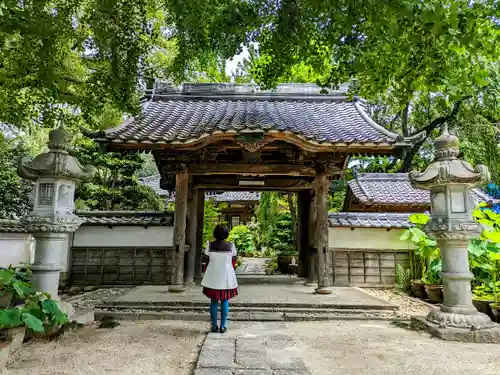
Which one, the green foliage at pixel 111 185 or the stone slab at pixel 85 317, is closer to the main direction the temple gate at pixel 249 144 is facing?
the stone slab

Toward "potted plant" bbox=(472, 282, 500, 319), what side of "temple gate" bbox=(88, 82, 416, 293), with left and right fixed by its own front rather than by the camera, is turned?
left

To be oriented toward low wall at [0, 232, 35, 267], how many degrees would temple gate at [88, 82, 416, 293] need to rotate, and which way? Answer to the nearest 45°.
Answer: approximately 90° to its right

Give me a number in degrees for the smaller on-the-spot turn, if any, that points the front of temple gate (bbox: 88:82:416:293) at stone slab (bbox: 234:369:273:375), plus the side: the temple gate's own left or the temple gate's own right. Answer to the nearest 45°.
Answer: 0° — it already faces it

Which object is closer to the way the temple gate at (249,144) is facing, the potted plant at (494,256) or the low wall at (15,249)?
the potted plant

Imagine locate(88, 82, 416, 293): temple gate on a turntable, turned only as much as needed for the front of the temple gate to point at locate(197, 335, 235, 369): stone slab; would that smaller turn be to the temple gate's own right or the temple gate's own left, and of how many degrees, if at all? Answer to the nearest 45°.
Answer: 0° — it already faces it

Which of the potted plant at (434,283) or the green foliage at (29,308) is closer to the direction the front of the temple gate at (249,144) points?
the green foliage

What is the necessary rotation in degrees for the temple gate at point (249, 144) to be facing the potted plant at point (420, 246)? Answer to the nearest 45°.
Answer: approximately 90° to its left

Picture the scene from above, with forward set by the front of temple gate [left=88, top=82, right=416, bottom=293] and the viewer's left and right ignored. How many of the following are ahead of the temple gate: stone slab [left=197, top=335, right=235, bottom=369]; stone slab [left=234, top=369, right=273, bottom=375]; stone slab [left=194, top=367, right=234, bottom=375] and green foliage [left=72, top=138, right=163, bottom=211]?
3

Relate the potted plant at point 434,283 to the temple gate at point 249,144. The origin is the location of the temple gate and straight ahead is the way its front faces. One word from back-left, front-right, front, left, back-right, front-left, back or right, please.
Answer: left

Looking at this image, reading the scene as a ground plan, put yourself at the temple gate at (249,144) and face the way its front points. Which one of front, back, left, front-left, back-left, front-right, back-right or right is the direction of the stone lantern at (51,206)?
front-right

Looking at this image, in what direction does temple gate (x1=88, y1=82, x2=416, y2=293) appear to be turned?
toward the camera

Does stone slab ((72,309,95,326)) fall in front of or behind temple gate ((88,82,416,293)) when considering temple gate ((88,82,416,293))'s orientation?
in front

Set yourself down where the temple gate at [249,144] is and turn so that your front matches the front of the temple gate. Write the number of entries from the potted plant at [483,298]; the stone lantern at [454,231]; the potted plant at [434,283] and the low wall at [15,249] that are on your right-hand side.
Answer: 1

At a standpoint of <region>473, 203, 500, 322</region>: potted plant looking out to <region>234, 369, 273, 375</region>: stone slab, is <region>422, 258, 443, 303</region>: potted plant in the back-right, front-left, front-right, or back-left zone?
back-right
